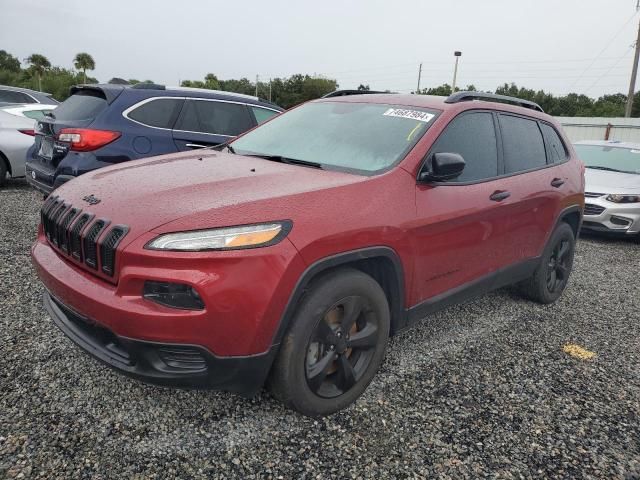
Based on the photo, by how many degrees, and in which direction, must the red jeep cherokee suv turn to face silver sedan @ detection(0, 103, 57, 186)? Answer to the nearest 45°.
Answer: approximately 90° to its right

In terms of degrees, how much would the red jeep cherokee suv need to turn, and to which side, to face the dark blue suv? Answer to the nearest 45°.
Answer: approximately 90° to its right

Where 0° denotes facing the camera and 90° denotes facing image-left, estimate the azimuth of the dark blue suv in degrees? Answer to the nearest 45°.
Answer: approximately 225°

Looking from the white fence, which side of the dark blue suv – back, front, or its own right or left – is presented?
front

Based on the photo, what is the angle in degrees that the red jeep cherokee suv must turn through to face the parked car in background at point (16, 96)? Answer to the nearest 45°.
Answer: approximately 90° to its right

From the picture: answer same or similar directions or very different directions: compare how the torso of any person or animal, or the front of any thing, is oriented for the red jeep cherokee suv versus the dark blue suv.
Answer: very different directions

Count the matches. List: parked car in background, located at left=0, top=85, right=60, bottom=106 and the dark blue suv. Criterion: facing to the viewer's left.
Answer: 0

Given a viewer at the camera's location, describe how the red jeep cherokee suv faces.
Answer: facing the viewer and to the left of the viewer

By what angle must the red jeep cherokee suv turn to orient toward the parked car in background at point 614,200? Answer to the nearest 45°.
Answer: approximately 180°

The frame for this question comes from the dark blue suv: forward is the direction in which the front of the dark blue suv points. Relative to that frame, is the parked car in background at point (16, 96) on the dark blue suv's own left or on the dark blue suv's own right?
on the dark blue suv's own left
